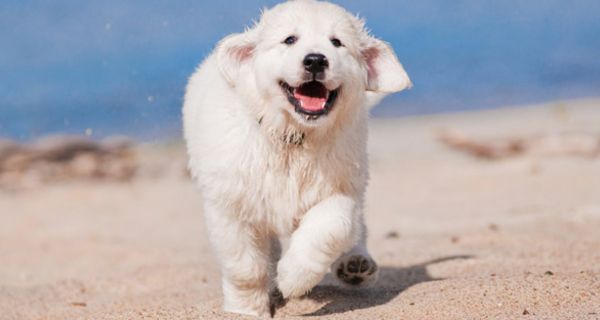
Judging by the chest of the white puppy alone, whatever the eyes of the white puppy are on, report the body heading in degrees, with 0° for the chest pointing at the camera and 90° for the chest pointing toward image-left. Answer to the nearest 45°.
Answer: approximately 0°
